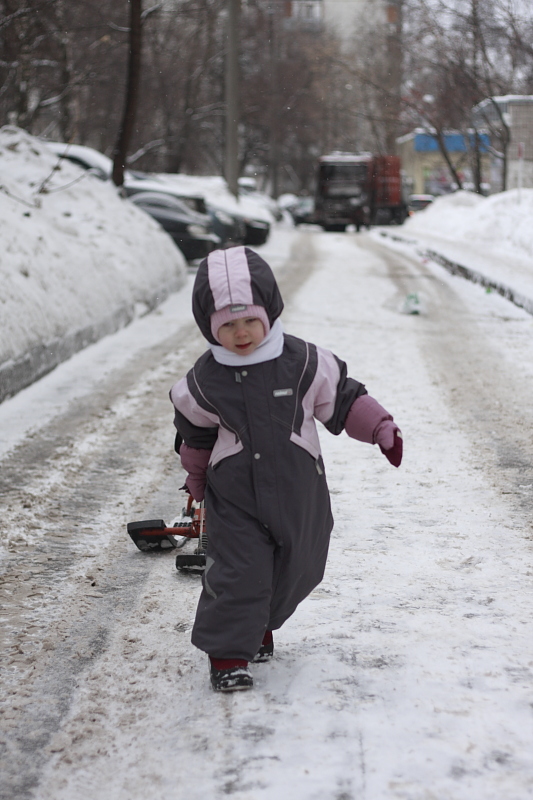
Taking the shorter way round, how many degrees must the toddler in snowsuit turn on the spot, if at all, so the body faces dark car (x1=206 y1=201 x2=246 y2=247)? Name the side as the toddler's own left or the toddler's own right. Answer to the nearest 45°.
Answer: approximately 180°

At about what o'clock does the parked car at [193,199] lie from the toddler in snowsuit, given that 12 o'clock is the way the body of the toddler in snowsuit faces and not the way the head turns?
The parked car is roughly at 6 o'clock from the toddler in snowsuit.

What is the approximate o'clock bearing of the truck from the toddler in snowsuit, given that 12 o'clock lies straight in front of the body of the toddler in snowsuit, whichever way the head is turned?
The truck is roughly at 6 o'clock from the toddler in snowsuit.

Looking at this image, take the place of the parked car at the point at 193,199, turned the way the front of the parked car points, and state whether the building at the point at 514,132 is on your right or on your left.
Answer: on your left

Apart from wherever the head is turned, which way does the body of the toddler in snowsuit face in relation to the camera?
toward the camera

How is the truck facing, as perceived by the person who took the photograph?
facing the viewer and to the left of the viewer

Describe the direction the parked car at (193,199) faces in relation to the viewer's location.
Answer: facing the viewer and to the right of the viewer

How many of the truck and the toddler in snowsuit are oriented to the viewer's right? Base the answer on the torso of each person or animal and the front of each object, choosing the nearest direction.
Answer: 0

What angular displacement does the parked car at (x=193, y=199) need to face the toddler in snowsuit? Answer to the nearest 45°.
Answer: approximately 45° to its right

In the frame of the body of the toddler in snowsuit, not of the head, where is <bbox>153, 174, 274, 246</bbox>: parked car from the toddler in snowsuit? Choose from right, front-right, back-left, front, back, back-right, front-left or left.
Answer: back

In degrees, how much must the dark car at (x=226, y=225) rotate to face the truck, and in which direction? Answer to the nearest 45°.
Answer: approximately 135° to its left

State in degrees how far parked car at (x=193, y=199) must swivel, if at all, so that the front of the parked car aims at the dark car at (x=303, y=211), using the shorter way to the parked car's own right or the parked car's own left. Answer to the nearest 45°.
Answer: approximately 135° to the parked car's own left

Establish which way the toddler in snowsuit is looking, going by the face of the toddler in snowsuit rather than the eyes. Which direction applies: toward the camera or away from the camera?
toward the camera

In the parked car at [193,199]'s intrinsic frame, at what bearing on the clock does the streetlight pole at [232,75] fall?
The streetlight pole is roughly at 8 o'clock from the parked car.
